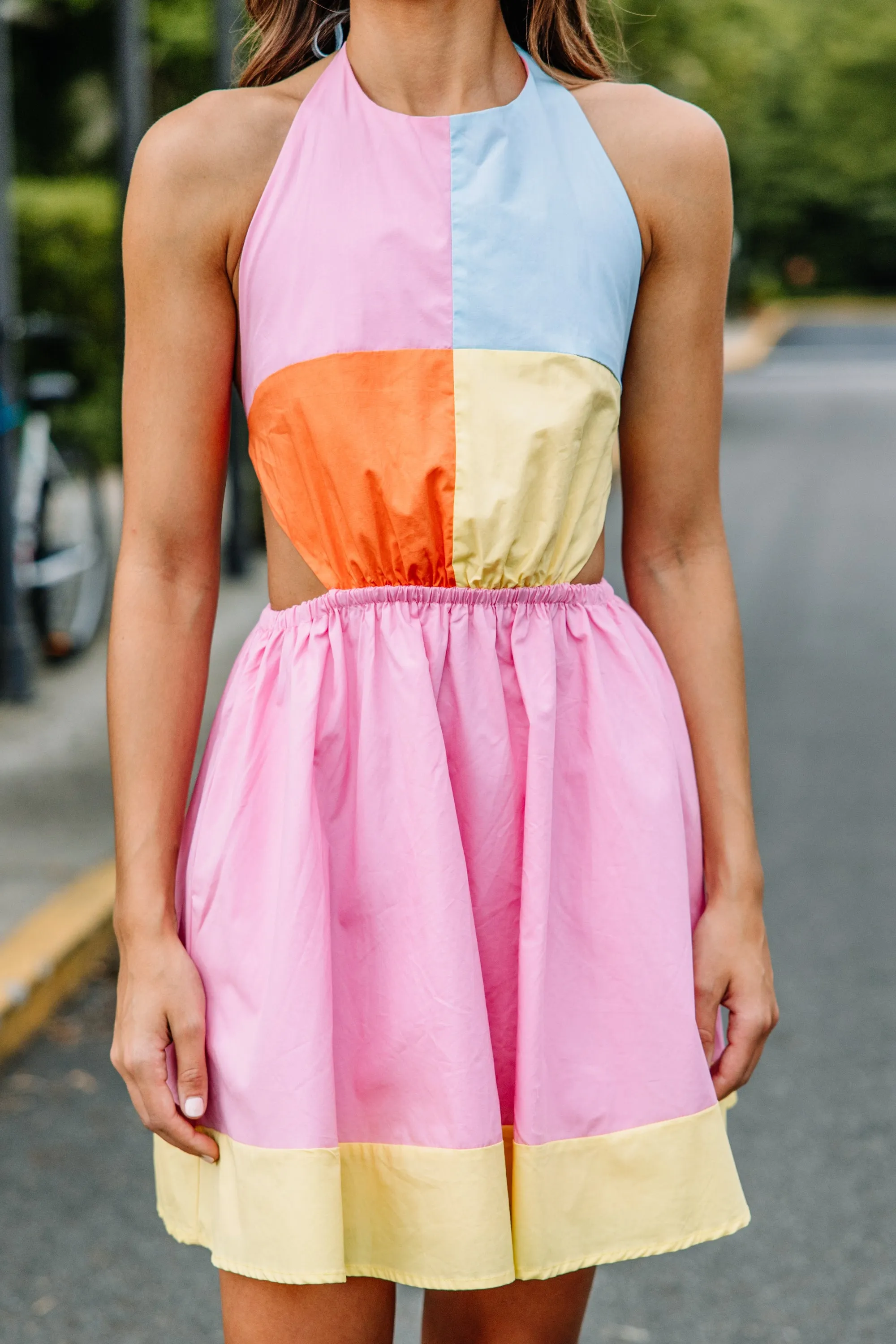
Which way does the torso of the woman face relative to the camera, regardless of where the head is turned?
toward the camera

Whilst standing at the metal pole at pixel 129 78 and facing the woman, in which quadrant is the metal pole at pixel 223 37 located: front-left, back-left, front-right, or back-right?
back-left

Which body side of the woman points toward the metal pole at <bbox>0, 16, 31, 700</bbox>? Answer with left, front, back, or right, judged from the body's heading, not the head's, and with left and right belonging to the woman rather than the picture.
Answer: back

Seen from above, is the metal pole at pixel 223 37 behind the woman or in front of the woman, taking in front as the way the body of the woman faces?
behind

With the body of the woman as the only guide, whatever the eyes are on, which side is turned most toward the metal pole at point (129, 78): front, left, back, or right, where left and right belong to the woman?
back
